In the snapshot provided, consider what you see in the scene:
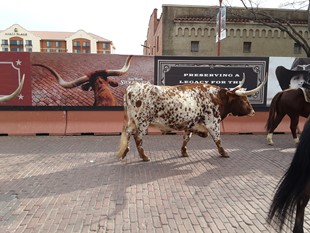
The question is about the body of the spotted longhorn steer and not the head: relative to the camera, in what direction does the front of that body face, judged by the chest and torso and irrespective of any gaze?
to the viewer's right

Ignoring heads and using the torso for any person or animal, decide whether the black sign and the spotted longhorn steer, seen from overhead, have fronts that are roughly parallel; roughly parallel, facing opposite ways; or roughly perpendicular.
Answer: roughly perpendicular

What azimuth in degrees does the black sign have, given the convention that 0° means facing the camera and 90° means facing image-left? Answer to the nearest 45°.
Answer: approximately 0°

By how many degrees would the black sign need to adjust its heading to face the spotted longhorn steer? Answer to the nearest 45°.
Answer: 0° — it already faces it

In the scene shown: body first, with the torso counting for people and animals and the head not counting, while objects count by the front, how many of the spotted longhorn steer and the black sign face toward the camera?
1

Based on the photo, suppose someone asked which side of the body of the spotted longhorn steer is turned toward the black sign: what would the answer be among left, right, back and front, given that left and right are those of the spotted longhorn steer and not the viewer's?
left
